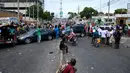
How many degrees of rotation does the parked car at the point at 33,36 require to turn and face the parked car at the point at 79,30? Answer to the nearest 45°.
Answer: approximately 180°

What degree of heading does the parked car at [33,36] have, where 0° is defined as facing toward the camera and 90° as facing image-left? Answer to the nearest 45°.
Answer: approximately 45°
